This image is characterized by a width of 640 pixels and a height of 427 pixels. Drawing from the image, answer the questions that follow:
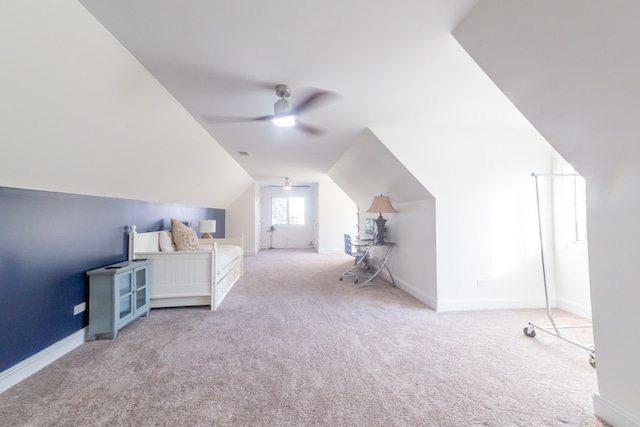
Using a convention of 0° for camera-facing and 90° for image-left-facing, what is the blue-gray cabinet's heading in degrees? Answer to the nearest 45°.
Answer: approximately 315°

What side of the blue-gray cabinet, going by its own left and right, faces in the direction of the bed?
left

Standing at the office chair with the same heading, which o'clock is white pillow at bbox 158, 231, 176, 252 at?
The white pillow is roughly at 5 o'clock from the office chair.

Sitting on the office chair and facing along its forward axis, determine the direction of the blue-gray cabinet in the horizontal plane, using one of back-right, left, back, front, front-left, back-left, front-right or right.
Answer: back-right

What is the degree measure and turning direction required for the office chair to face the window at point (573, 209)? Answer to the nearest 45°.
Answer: approximately 45° to its right

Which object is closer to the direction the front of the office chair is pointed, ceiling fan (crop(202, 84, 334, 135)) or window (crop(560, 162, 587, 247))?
the window

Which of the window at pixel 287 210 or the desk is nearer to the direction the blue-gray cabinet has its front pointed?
the desk

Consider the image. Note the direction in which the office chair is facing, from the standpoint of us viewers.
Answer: facing to the right of the viewer

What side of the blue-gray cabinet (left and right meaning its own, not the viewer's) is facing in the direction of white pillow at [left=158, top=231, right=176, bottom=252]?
left
